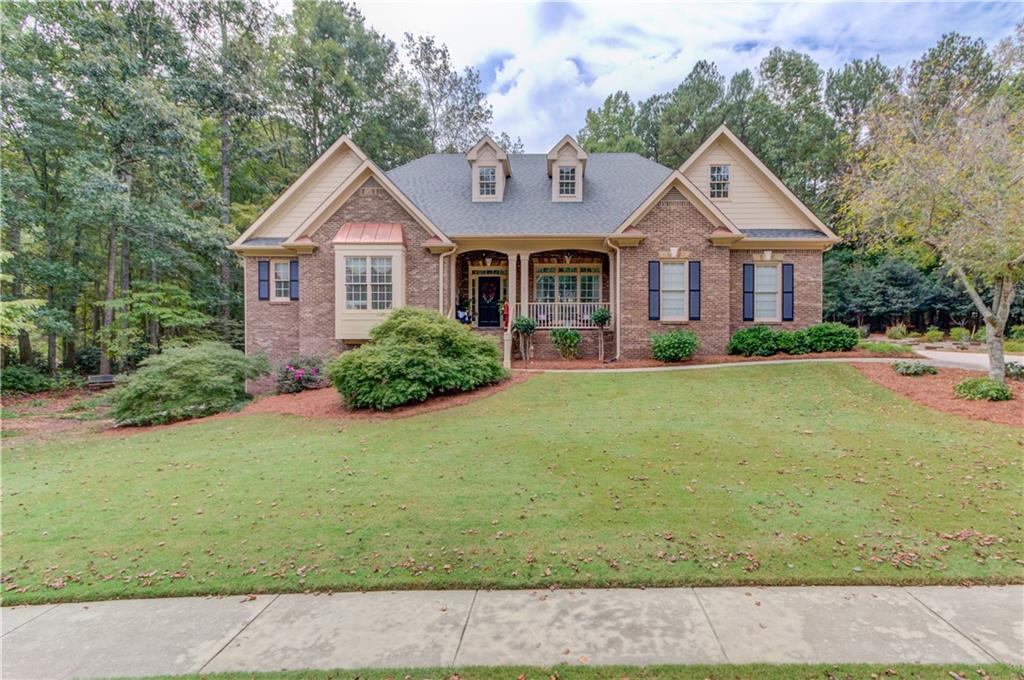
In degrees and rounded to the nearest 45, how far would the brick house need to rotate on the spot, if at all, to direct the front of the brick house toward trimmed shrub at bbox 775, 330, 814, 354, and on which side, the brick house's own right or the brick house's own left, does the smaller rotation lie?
approximately 90° to the brick house's own left

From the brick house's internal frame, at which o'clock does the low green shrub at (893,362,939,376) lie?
The low green shrub is roughly at 10 o'clock from the brick house.

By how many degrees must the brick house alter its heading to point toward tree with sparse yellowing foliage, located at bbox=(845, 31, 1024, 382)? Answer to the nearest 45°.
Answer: approximately 45° to its left

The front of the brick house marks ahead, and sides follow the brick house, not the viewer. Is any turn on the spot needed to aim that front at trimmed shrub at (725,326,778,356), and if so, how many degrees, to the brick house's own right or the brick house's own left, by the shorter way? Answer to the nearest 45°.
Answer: approximately 90° to the brick house's own left

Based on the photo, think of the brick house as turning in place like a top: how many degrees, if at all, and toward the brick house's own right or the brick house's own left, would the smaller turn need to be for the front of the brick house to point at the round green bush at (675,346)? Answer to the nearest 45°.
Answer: approximately 45° to the brick house's own left

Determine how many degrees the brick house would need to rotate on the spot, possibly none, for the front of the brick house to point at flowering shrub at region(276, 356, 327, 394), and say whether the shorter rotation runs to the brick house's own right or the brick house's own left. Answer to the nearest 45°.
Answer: approximately 90° to the brick house's own right

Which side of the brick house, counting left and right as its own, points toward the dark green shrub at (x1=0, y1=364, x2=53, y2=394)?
right

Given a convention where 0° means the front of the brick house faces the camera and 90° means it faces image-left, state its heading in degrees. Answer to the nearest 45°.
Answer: approximately 0°

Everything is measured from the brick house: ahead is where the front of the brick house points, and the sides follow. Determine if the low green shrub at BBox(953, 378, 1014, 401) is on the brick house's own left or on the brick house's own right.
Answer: on the brick house's own left

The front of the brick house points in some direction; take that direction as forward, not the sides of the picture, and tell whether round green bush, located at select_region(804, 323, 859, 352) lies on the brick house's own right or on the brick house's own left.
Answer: on the brick house's own left
